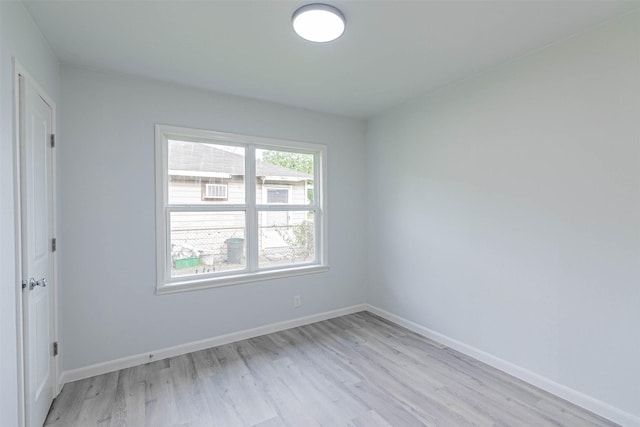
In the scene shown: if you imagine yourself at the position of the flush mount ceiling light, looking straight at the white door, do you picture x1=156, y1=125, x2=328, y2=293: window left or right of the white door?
right

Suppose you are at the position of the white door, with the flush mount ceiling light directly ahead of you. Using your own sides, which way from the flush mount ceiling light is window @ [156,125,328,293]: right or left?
left
